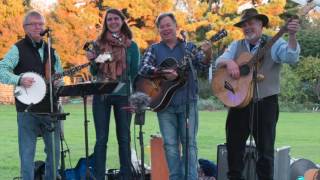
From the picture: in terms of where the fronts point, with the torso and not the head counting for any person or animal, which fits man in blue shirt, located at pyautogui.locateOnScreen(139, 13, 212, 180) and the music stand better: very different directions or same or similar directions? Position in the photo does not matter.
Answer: very different directions

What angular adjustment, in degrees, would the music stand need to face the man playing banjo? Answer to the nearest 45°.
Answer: approximately 45° to its left

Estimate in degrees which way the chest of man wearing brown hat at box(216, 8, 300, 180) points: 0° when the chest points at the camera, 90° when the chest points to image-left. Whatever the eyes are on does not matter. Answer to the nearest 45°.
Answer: approximately 45°

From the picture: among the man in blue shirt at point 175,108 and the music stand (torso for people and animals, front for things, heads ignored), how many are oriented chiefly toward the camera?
1

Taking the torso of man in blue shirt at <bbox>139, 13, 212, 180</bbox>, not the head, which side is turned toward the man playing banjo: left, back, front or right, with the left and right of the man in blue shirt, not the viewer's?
right

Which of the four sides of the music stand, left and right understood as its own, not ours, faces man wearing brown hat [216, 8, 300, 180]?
right

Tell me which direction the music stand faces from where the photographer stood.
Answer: facing away from the viewer
